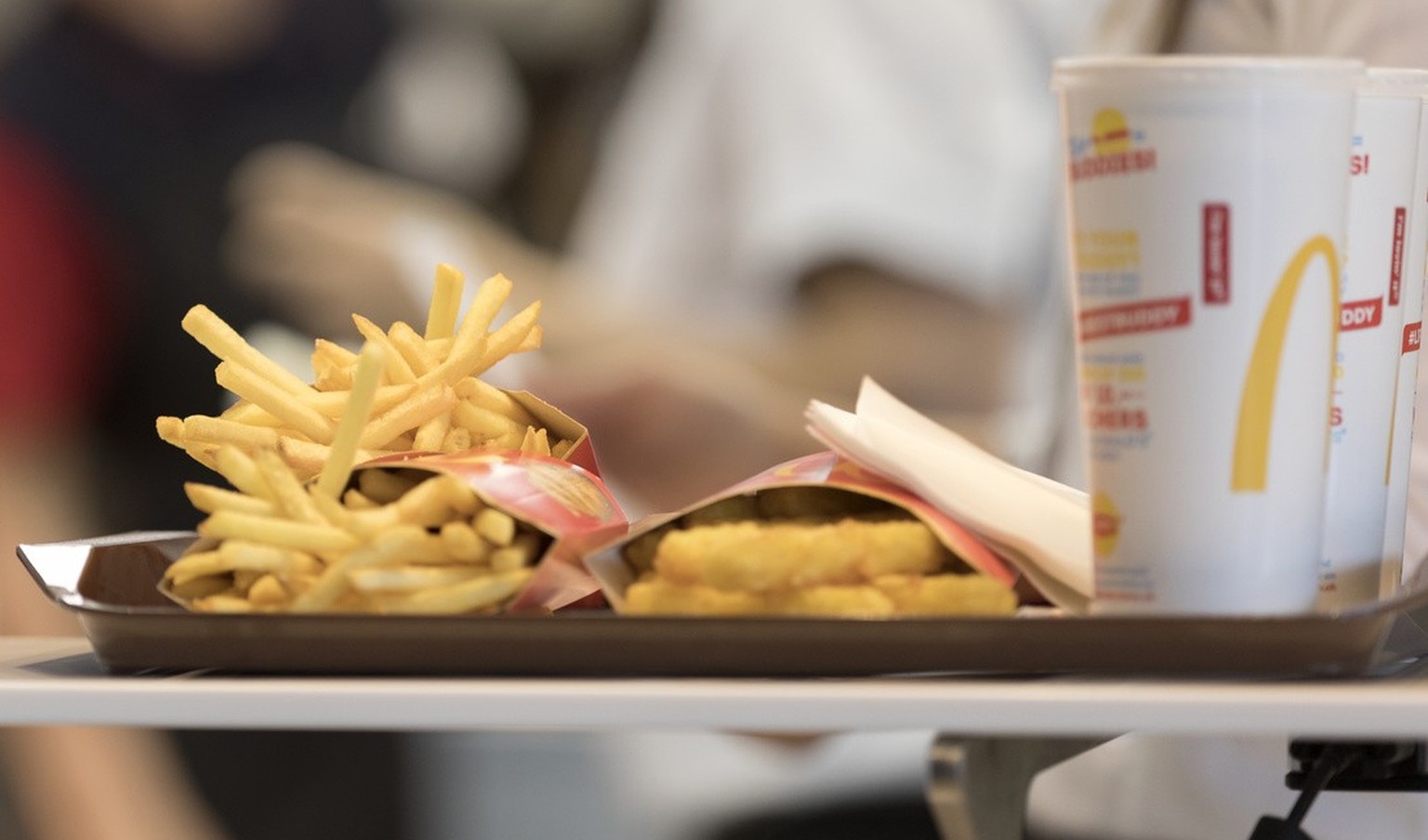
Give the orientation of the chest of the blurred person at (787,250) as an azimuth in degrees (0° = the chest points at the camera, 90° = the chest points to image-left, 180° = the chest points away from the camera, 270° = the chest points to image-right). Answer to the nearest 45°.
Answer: approximately 45°

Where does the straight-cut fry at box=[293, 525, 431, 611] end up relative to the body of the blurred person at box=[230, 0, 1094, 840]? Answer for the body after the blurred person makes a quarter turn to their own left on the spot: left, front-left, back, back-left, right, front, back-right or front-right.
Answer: front-right

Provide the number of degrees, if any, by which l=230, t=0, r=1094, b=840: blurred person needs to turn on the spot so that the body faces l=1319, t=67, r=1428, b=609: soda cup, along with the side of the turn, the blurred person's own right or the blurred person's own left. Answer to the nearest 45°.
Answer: approximately 45° to the blurred person's own left

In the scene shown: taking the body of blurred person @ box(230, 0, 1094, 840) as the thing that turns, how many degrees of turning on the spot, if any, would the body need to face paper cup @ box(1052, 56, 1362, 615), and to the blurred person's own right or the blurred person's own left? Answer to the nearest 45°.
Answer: approximately 45° to the blurred person's own left

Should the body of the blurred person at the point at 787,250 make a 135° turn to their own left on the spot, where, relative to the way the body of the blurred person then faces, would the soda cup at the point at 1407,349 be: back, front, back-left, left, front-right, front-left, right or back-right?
right

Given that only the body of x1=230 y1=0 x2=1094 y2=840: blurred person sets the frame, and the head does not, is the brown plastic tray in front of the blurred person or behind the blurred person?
in front

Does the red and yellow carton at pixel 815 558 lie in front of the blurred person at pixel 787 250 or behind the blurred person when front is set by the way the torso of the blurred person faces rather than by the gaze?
in front
